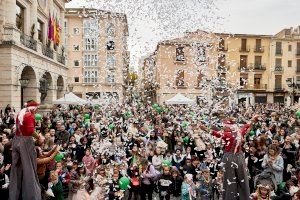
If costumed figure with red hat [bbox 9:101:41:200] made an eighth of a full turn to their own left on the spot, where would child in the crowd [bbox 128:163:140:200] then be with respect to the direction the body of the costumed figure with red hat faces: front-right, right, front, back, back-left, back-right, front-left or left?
front-right

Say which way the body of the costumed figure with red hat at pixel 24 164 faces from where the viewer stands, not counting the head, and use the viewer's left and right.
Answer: facing away from the viewer and to the right of the viewer

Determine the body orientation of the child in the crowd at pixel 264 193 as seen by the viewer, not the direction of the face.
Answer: toward the camera

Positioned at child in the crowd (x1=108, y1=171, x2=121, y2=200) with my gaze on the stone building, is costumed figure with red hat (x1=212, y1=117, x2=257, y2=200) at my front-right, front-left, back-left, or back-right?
back-right

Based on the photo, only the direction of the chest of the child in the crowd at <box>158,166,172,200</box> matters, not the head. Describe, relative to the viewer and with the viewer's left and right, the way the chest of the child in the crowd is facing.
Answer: facing the viewer

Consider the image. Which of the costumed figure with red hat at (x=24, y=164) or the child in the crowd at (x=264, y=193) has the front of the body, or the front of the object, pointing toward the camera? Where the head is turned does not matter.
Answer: the child in the crowd

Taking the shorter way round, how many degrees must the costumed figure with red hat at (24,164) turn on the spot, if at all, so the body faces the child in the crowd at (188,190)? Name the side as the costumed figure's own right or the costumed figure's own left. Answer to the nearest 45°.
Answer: approximately 45° to the costumed figure's own right

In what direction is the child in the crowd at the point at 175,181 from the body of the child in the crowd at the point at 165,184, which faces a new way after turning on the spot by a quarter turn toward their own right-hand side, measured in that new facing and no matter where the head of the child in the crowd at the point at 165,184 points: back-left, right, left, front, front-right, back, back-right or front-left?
back-right

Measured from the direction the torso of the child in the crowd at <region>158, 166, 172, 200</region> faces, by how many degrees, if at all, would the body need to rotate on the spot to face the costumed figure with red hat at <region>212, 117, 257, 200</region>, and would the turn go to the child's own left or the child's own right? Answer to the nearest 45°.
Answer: approximately 45° to the child's own left

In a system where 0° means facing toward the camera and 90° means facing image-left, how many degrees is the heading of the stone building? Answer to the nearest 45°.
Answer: approximately 315°

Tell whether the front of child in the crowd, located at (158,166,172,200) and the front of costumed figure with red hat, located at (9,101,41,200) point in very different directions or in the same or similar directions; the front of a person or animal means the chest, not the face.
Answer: very different directions

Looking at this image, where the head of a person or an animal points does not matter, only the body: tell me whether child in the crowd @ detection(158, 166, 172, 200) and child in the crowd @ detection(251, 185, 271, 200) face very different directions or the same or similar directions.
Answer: same or similar directions

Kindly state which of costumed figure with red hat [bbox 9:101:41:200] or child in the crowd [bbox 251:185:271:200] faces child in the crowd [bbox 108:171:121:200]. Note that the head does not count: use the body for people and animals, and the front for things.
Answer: the costumed figure with red hat

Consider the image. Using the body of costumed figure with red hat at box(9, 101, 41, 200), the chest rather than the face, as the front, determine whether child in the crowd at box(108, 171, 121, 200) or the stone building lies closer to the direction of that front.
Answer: the child in the crowd
